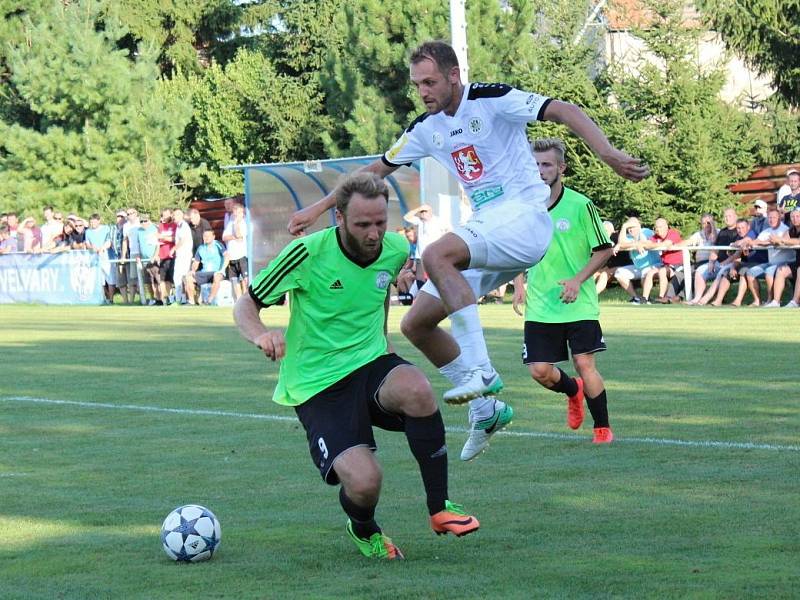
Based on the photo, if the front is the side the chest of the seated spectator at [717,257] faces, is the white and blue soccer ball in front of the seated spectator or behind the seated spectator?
in front

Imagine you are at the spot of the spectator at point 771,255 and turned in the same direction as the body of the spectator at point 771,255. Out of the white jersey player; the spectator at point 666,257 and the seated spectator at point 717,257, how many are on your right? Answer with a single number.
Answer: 2

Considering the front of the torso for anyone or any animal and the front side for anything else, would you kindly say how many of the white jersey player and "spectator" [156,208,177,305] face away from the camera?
0

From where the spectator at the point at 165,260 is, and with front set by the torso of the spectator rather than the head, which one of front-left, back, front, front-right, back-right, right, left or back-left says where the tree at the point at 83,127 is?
back

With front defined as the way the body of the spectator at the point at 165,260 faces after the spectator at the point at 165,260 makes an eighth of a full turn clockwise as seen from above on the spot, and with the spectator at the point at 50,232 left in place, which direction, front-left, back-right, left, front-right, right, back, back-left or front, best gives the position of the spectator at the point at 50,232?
right

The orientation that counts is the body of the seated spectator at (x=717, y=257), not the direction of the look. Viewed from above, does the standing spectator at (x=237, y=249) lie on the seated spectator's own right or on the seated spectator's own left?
on the seated spectator's own right

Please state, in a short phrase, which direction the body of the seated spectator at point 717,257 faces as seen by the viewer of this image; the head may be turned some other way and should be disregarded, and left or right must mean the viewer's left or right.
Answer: facing the viewer and to the left of the viewer

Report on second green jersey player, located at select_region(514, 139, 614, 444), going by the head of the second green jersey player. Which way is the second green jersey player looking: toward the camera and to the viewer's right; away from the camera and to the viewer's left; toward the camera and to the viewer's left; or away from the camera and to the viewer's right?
toward the camera and to the viewer's left

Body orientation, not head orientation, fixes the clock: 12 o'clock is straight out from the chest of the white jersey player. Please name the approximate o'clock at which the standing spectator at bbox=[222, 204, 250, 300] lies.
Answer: The standing spectator is roughly at 4 o'clock from the white jersey player.

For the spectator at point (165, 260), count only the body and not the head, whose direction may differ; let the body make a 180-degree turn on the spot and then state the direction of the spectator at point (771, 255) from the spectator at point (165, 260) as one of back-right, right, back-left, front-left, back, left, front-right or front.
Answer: back-right

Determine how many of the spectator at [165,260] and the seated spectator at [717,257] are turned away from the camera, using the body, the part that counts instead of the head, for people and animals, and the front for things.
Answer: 0

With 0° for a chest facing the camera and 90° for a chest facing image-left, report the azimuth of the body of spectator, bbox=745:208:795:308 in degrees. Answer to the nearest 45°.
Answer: approximately 45°

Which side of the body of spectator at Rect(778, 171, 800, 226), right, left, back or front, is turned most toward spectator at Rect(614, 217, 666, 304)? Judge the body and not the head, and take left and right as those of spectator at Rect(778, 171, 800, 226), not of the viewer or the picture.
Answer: right
